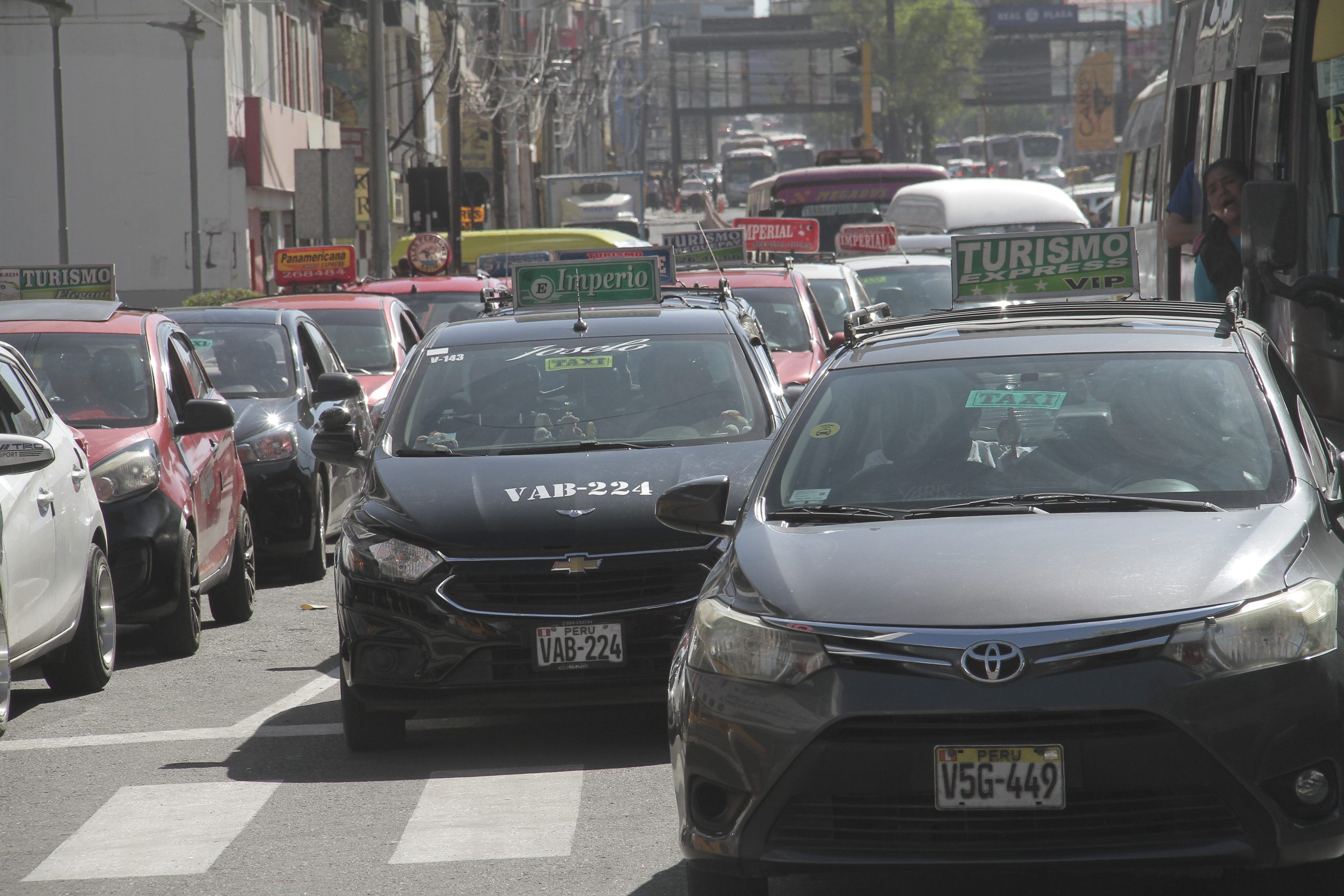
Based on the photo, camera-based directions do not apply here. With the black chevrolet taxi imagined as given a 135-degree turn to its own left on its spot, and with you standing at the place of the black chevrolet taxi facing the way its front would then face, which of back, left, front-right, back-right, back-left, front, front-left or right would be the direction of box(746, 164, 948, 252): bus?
front-left

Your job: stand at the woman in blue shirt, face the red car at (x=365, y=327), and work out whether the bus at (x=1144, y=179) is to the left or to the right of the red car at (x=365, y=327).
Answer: right

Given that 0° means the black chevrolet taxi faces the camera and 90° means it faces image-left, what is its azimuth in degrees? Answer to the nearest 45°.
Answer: approximately 0°

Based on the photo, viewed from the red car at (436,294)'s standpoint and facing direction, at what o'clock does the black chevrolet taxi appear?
The black chevrolet taxi is roughly at 12 o'clock from the red car.

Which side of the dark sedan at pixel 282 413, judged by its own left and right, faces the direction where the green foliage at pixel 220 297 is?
back

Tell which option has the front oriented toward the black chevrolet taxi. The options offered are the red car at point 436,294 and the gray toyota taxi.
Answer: the red car

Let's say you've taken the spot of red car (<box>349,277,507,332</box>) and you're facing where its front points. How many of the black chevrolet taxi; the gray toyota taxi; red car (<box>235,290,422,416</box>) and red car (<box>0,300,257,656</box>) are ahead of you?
4

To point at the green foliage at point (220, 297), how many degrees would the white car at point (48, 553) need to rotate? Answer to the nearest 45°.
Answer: approximately 135° to its right

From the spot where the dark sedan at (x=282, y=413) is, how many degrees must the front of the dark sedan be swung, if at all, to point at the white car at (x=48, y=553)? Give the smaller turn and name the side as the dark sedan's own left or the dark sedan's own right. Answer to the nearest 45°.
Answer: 0° — it already faces it

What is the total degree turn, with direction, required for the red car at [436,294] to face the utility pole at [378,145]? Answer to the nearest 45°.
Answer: approximately 180°
